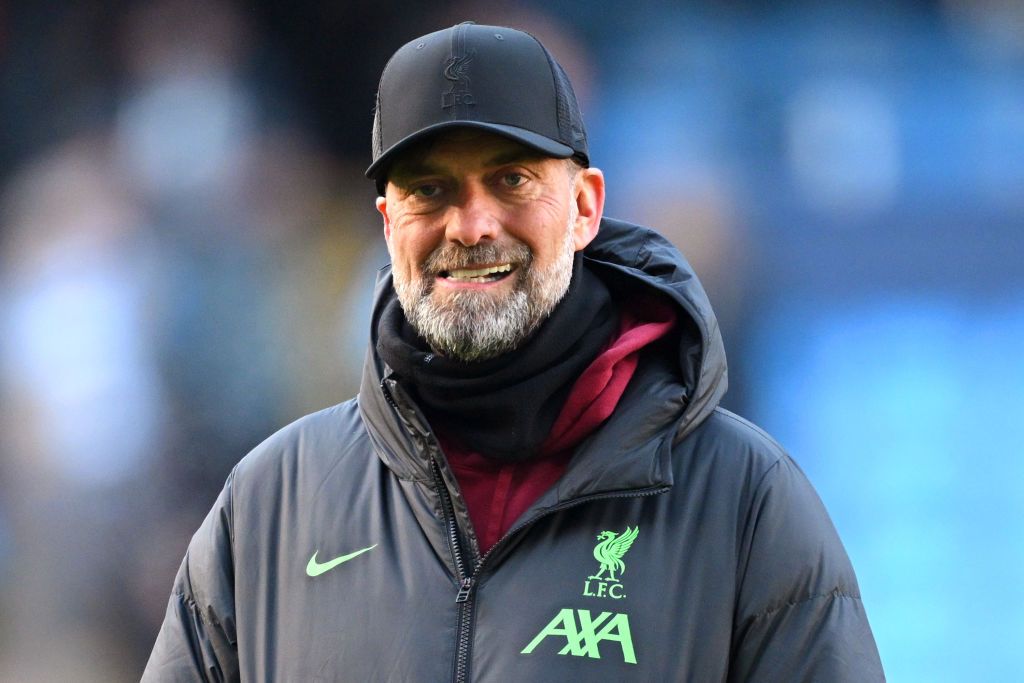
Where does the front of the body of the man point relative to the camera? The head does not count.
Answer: toward the camera
